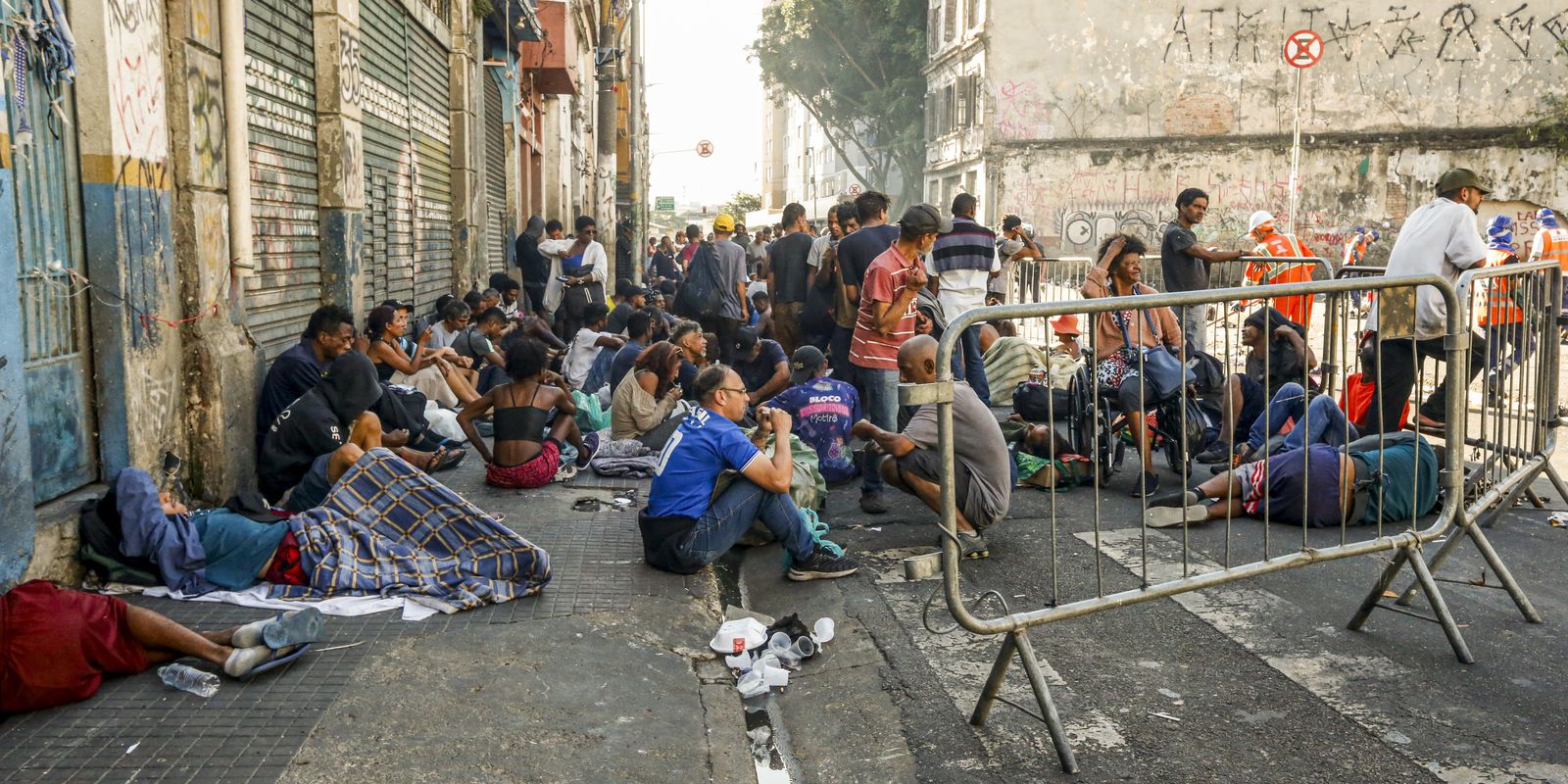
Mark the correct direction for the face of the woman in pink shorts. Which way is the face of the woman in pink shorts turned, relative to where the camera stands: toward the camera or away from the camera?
away from the camera

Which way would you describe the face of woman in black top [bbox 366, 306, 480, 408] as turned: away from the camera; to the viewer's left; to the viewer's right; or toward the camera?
to the viewer's right

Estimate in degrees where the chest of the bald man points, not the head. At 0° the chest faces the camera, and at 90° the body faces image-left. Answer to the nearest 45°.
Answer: approximately 90°

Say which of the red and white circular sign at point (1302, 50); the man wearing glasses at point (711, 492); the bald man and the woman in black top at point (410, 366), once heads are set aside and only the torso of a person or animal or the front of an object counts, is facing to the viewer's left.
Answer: the bald man

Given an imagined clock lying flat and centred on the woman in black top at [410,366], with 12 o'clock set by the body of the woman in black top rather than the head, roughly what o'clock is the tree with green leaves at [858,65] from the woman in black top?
The tree with green leaves is roughly at 10 o'clock from the woman in black top.

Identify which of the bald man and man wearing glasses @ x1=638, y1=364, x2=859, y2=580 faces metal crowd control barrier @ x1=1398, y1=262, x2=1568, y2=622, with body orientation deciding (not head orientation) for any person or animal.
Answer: the man wearing glasses

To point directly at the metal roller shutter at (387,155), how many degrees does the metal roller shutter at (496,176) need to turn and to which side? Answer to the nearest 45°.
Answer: approximately 90° to its right

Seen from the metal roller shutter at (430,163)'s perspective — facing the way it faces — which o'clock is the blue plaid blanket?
The blue plaid blanket is roughly at 3 o'clock from the metal roller shutter.

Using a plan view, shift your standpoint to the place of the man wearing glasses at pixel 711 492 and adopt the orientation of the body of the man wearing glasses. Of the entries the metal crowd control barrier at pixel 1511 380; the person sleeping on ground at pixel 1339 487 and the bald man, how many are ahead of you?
3
